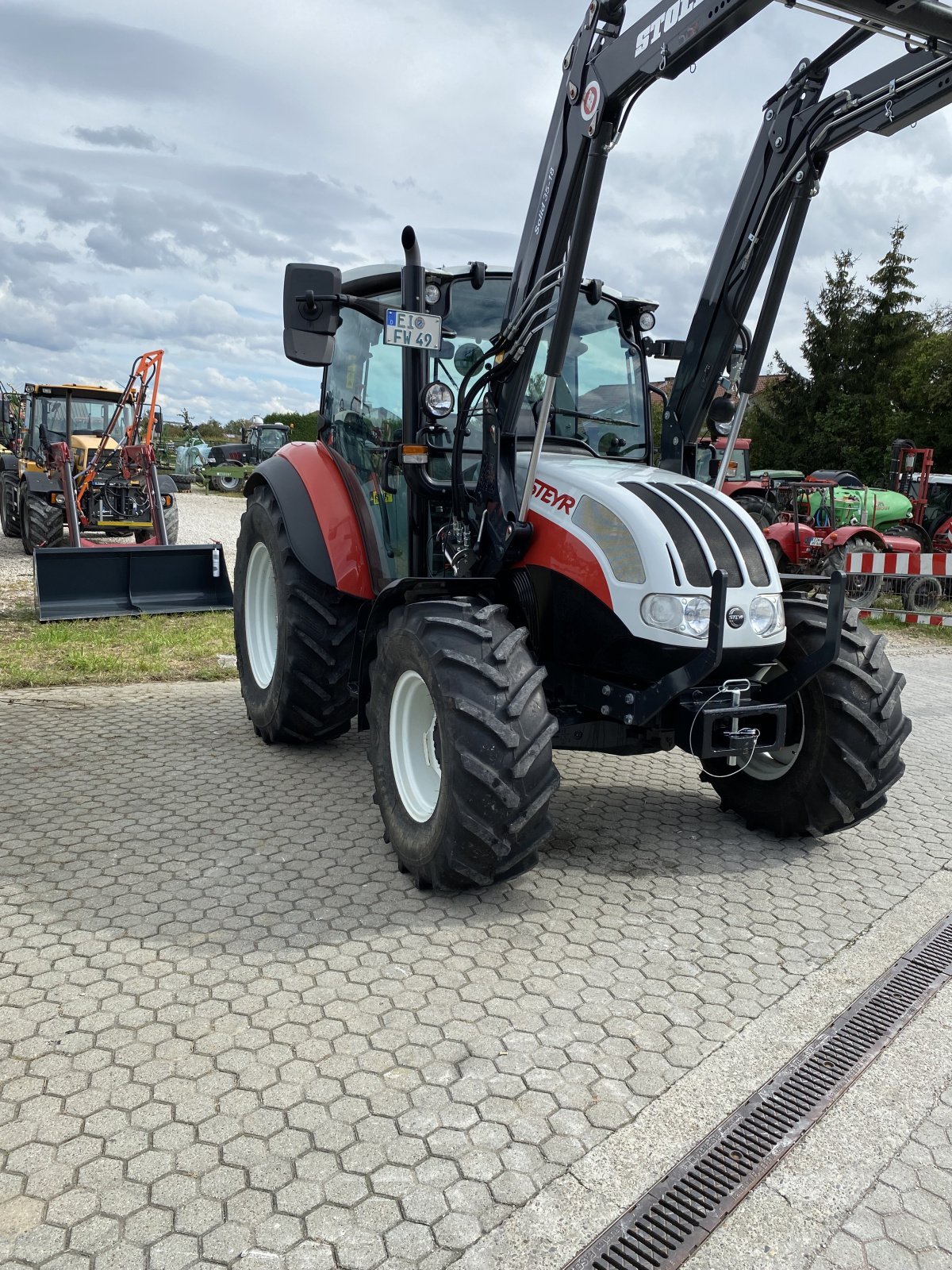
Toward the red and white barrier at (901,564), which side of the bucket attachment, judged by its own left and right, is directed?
left

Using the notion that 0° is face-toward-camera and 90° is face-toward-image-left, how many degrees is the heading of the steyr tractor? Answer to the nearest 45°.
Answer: approximately 315°

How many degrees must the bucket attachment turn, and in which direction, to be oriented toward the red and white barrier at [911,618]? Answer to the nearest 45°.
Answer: approximately 90° to its left

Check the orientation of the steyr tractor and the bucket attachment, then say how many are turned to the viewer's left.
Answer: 0

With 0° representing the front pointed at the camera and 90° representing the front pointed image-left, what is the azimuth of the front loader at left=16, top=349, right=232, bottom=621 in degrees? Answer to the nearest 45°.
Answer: approximately 0°

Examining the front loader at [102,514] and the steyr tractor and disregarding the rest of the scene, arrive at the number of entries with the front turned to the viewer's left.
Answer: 0

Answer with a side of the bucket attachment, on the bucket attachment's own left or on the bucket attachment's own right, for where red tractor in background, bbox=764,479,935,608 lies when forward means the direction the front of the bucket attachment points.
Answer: on the bucket attachment's own left

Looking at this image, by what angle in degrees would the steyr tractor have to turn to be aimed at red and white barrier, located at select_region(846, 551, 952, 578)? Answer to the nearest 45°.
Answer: approximately 90° to its left

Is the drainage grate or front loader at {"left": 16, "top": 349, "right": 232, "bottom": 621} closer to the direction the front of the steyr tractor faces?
the drainage grate
